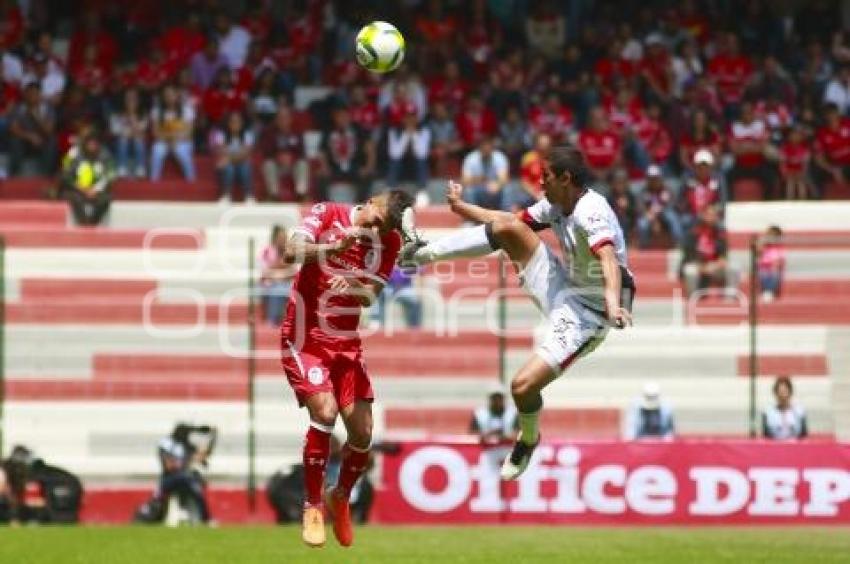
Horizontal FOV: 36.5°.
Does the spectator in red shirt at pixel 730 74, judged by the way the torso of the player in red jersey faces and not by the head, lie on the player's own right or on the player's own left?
on the player's own left

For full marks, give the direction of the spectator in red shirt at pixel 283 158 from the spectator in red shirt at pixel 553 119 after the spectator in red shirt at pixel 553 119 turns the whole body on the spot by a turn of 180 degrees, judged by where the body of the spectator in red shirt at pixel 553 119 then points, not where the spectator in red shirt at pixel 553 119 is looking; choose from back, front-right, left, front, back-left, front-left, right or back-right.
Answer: left

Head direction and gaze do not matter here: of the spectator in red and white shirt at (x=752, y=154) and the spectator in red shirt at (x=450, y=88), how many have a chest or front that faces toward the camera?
2

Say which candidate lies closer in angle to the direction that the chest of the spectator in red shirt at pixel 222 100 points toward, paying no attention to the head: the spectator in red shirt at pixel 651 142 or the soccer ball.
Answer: the soccer ball

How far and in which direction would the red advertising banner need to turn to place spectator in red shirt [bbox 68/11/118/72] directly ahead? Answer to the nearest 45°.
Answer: approximately 135° to its right

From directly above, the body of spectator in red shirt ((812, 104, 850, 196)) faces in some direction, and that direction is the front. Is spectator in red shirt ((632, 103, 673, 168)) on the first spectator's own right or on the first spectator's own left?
on the first spectator's own right

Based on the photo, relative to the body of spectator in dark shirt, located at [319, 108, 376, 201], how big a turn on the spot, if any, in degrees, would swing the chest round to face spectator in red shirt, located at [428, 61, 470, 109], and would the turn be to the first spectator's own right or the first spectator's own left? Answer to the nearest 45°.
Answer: approximately 135° to the first spectator's own left

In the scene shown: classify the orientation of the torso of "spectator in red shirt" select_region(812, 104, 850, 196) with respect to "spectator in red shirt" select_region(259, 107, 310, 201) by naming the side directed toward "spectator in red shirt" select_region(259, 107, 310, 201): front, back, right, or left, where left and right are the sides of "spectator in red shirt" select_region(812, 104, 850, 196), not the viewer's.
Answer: right

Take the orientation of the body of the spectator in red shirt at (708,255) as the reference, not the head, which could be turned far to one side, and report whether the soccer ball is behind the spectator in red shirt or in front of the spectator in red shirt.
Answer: in front
